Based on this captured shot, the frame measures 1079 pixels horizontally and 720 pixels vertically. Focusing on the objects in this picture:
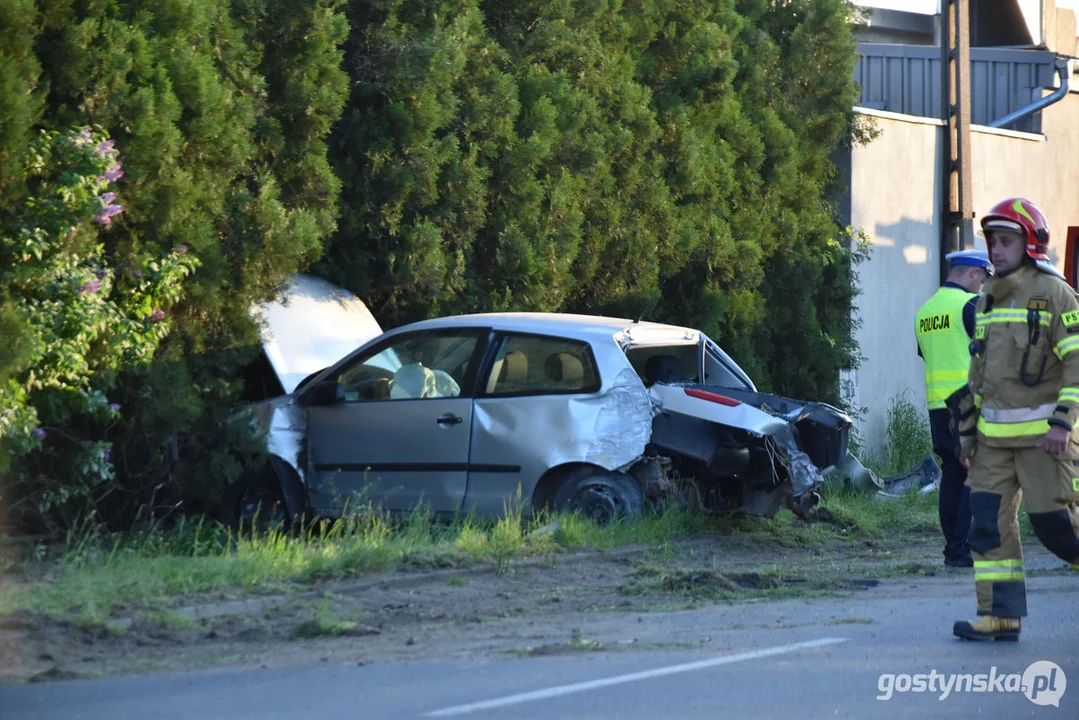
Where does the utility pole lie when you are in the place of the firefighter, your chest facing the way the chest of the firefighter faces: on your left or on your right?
on your right

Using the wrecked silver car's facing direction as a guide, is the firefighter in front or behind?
behind

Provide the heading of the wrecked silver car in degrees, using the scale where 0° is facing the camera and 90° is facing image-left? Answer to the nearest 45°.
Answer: approximately 135°

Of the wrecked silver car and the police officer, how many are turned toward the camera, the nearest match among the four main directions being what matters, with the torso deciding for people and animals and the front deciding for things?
0

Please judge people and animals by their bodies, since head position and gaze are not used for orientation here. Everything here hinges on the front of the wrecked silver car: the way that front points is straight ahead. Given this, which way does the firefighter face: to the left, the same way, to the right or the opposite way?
to the left

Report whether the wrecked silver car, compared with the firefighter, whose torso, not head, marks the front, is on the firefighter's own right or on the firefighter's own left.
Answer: on the firefighter's own right

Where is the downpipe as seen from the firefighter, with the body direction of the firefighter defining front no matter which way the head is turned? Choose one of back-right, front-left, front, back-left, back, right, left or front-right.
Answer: back-right

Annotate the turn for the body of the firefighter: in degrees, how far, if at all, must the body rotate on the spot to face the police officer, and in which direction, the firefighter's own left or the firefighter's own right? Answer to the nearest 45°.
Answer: approximately 135° to the firefighter's own right
